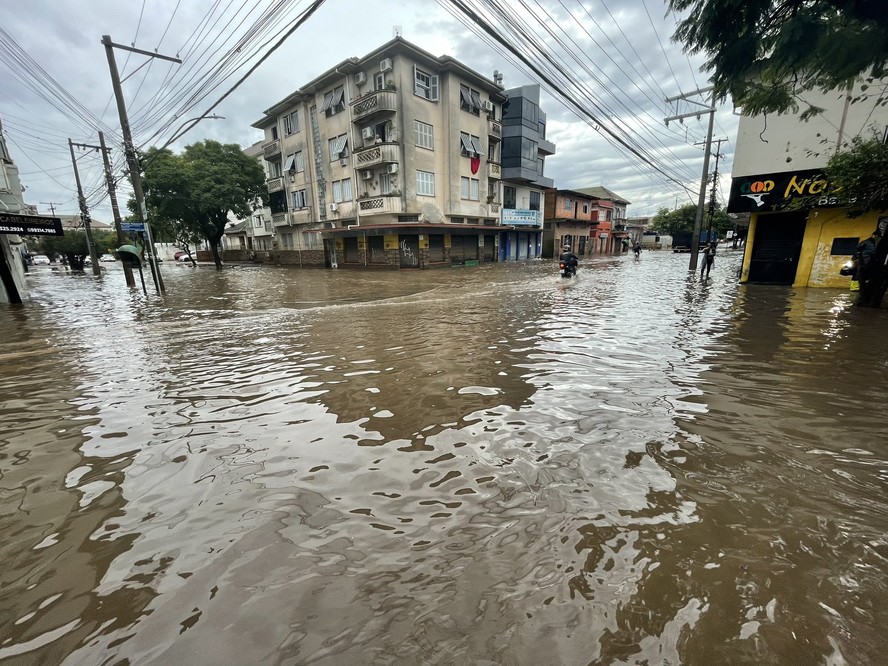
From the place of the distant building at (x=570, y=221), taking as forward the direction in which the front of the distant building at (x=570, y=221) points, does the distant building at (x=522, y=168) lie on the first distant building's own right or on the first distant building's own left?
on the first distant building's own right

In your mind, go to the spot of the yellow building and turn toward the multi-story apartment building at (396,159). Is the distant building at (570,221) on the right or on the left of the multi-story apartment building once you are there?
right

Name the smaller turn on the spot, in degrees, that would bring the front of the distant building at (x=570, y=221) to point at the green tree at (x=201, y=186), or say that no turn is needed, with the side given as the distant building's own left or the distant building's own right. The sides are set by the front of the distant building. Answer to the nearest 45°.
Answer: approximately 90° to the distant building's own right

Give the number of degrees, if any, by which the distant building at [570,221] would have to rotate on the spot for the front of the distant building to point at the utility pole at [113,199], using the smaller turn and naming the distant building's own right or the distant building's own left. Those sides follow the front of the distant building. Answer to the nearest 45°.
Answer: approximately 90° to the distant building's own right

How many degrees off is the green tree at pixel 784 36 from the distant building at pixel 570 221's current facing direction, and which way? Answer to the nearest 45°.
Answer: approximately 45° to its right

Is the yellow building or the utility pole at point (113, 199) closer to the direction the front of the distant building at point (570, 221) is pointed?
the yellow building

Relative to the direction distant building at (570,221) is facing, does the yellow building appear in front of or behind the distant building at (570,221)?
in front

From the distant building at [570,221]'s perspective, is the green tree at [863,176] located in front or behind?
in front

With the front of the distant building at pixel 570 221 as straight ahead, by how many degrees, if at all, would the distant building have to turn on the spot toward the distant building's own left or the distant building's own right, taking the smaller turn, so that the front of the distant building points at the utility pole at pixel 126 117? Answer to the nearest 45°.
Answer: approximately 90° to the distant building's own right

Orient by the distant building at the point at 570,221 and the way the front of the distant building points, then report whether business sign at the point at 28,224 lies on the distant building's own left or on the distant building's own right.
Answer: on the distant building's own right

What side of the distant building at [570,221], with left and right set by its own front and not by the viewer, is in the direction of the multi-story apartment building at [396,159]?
right
